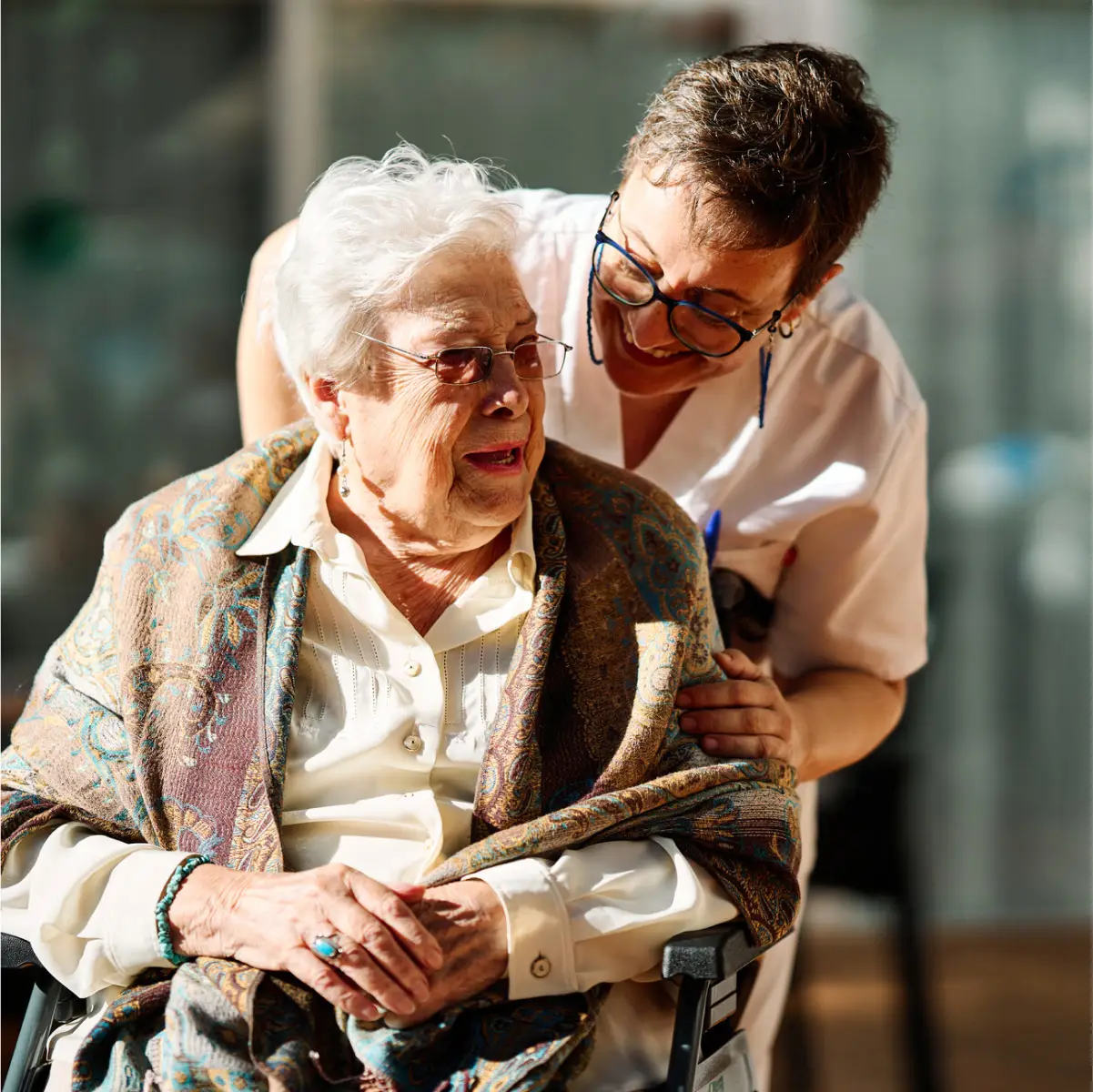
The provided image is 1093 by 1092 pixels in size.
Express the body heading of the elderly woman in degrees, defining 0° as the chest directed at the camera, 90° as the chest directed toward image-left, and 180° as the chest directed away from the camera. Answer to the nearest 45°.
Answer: approximately 0°

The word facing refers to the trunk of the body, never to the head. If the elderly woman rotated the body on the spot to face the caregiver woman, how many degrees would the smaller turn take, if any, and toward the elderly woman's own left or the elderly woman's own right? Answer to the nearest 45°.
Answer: approximately 135° to the elderly woman's own left

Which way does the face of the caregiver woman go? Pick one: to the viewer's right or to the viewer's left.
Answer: to the viewer's left

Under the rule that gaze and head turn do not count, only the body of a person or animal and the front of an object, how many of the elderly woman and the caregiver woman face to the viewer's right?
0

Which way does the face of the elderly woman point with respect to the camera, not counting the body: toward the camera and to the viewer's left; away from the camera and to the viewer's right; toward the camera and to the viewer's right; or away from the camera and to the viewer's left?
toward the camera and to the viewer's right

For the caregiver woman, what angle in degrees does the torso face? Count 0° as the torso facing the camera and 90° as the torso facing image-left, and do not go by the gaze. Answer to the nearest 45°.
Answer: approximately 45°

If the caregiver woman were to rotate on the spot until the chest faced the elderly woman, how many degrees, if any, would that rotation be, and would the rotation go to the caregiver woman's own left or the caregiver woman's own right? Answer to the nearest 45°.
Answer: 0° — they already face them
